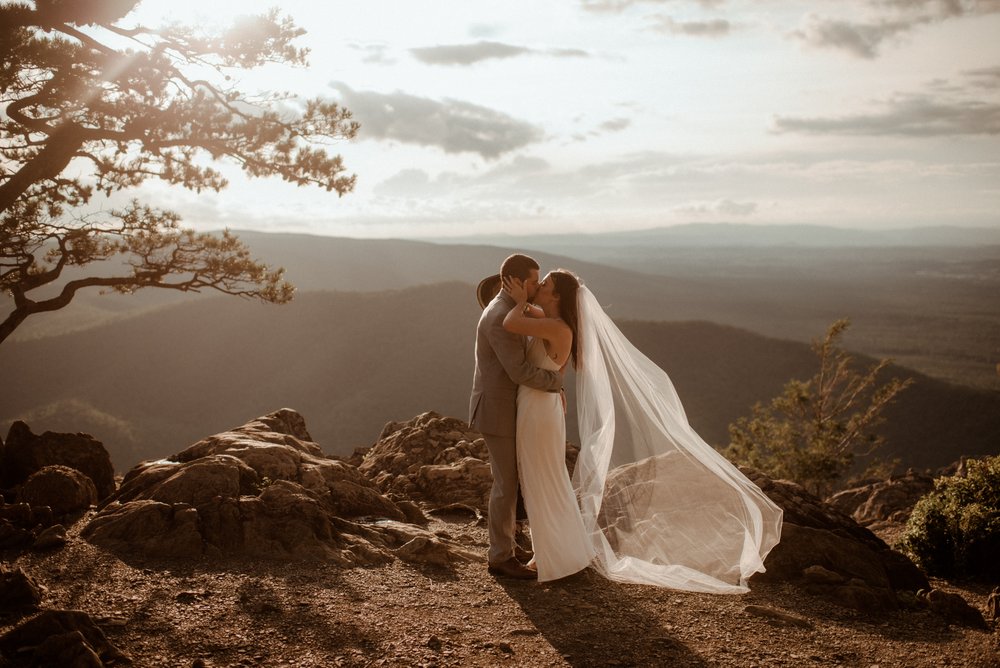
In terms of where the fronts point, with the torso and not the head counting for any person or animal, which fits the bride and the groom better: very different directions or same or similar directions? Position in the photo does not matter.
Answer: very different directions

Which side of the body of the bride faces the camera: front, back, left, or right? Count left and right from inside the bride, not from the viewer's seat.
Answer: left

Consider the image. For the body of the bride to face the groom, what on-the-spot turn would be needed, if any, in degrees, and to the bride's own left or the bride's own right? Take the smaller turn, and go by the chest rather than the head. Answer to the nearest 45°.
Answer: approximately 45° to the bride's own left

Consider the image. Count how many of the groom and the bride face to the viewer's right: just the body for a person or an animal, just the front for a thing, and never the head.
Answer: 1

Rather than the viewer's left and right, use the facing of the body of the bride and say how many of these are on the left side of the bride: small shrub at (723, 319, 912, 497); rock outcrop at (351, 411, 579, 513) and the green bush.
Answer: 0

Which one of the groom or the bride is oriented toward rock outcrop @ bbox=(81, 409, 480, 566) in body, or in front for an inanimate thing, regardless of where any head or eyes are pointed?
the bride

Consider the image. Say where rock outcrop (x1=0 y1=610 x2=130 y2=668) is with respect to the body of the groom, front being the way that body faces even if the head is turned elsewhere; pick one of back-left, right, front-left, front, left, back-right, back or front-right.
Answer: back-right

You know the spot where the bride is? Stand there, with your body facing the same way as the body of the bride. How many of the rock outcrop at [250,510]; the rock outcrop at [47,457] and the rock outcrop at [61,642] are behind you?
0

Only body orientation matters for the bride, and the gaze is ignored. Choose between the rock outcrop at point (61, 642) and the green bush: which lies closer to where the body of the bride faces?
the rock outcrop

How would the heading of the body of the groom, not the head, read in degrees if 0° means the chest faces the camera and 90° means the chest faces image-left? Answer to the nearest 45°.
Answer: approximately 270°

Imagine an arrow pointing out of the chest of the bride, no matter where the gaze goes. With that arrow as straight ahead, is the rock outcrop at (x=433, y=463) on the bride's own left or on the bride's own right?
on the bride's own right

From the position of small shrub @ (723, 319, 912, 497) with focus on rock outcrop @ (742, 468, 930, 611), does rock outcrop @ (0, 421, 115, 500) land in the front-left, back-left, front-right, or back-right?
front-right

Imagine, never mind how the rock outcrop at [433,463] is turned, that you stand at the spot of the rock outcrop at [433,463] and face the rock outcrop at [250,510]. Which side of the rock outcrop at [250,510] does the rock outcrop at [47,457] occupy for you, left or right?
right

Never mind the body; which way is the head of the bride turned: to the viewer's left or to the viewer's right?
to the viewer's left

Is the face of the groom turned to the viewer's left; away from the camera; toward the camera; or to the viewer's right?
to the viewer's right
